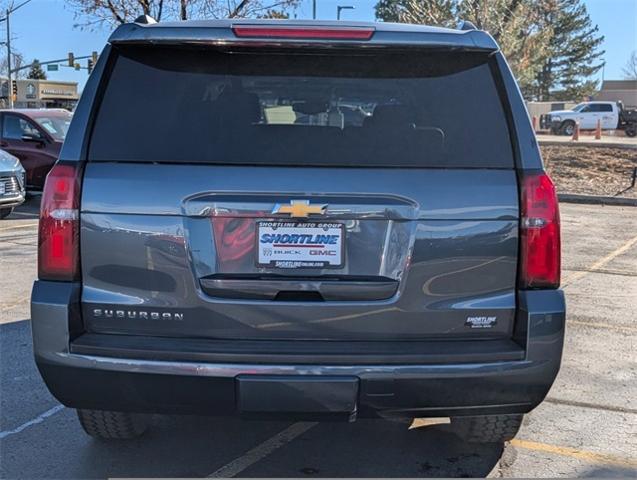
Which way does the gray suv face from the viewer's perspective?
away from the camera

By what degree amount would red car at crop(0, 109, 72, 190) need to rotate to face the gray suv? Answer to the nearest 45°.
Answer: approximately 45° to its right

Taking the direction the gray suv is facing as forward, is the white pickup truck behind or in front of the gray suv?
in front

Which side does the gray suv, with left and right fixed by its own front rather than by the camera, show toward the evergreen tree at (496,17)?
front

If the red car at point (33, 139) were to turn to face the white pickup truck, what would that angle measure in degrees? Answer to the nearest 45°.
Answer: approximately 90° to its left

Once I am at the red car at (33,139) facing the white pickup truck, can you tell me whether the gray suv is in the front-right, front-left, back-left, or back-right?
back-right

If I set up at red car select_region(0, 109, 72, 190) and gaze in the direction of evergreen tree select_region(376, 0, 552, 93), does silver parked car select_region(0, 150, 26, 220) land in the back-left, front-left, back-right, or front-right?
back-right

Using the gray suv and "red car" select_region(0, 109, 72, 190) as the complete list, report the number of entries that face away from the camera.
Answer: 1

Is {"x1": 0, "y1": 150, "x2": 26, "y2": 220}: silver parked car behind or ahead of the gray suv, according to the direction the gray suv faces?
ahead

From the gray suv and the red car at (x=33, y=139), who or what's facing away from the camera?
the gray suv

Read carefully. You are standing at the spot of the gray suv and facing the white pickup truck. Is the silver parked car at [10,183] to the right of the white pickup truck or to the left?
left

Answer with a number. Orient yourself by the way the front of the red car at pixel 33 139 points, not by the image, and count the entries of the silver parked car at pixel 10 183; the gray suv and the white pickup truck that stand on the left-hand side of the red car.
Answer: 1

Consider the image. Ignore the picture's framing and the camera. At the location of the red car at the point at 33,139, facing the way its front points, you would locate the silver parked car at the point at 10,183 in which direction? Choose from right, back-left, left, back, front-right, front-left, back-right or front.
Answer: front-right
